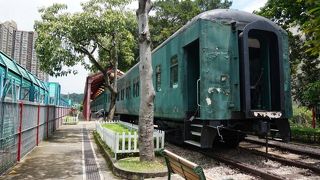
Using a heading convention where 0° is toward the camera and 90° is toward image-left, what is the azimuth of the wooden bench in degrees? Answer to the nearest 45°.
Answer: approximately 225°

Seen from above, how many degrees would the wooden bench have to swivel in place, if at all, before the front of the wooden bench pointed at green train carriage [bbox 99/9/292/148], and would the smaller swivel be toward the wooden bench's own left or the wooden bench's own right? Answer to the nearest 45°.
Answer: approximately 45° to the wooden bench's own left

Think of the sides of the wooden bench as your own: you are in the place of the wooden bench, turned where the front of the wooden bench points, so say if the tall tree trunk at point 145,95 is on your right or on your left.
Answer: on your left

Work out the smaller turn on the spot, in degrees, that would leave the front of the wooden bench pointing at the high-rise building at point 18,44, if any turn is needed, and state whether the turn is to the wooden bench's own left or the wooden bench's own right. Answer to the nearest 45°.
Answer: approximately 90° to the wooden bench's own left

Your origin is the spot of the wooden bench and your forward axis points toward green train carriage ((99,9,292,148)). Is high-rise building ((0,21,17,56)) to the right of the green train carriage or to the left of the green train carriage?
left

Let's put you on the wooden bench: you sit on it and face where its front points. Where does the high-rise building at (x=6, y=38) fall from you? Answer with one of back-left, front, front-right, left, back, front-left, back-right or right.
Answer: left

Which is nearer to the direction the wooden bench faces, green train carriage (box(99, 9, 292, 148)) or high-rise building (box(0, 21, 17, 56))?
the green train carriage
